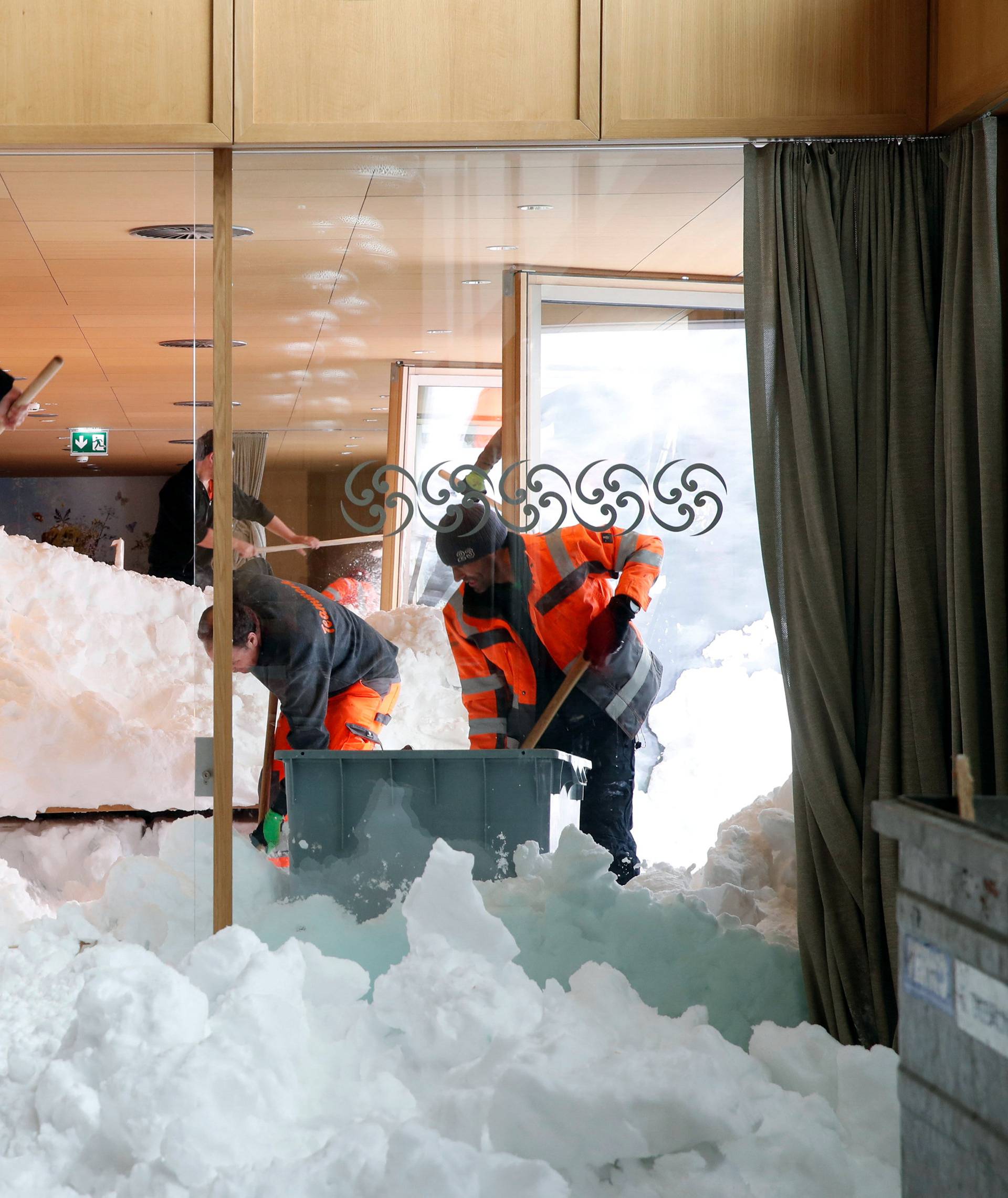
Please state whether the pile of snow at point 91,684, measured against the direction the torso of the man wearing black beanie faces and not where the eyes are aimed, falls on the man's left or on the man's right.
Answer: on the man's right

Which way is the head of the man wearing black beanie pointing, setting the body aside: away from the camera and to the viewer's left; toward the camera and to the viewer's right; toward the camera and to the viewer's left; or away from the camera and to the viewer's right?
toward the camera and to the viewer's left

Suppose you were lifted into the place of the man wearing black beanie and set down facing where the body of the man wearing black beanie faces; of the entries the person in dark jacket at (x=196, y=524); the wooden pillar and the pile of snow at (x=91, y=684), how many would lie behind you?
0

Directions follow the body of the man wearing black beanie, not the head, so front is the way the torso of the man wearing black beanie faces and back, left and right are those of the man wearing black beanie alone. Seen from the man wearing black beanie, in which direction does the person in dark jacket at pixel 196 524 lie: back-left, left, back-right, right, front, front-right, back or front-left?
front-right

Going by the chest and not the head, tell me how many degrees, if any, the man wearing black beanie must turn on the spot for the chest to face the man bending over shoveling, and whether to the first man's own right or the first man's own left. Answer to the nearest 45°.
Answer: approximately 45° to the first man's own right

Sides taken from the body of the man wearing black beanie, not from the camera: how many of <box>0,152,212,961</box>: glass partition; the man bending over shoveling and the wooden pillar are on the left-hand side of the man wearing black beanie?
0

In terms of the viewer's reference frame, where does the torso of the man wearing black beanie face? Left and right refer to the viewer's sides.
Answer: facing the viewer and to the left of the viewer

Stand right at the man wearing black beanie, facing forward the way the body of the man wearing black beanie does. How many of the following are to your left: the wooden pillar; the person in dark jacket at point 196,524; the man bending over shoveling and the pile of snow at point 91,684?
0

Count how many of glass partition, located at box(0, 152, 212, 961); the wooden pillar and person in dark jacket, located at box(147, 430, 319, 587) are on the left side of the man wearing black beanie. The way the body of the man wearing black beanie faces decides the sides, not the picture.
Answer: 0

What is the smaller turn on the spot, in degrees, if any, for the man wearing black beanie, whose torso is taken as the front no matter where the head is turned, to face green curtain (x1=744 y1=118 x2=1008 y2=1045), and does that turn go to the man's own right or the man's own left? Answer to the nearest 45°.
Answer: approximately 135° to the man's own left
